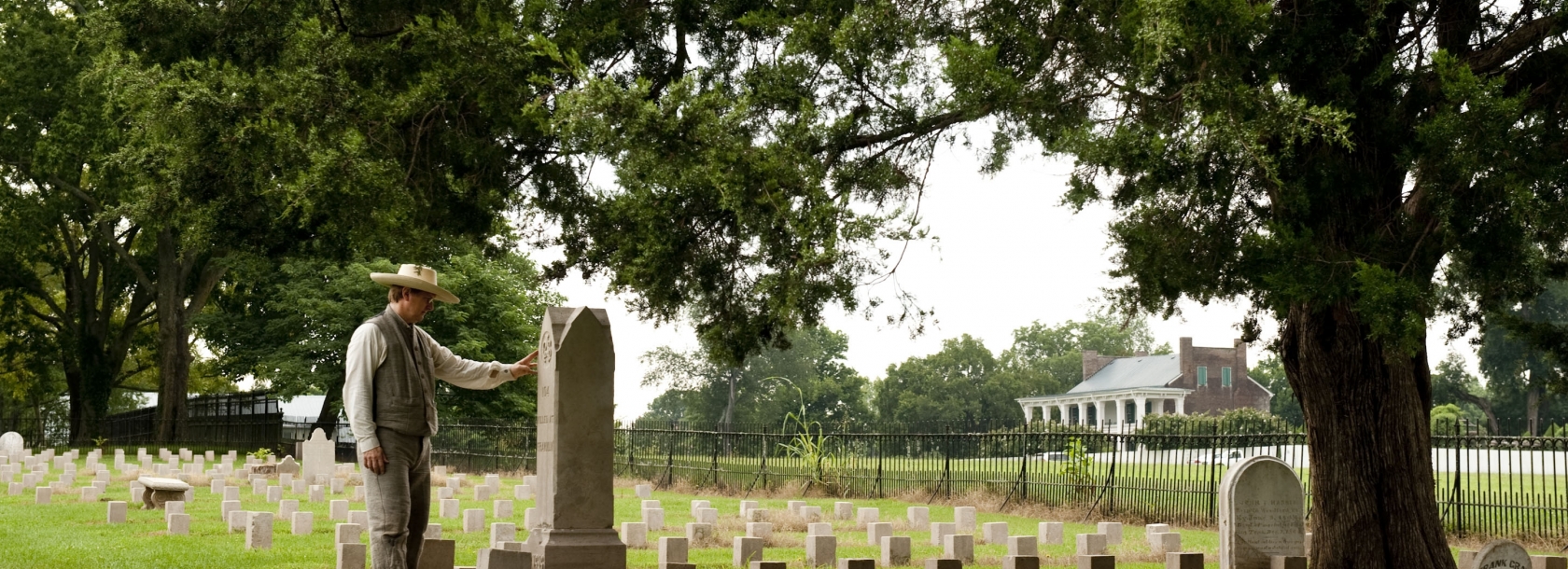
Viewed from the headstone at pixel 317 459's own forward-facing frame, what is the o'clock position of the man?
The man is roughly at 12 o'clock from the headstone.

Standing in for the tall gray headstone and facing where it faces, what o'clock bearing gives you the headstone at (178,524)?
The headstone is roughly at 2 o'clock from the tall gray headstone.

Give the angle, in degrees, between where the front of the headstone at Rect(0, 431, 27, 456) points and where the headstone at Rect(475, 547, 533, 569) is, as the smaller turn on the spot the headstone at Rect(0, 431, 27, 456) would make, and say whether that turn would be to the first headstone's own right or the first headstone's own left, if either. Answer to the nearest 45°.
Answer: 0° — it already faces it

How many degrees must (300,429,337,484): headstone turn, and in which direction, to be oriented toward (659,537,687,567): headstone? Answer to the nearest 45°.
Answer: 0° — it already faces it

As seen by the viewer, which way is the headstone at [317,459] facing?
toward the camera

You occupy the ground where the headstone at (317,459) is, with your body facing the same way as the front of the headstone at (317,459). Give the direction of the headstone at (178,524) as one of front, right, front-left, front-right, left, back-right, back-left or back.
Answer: front

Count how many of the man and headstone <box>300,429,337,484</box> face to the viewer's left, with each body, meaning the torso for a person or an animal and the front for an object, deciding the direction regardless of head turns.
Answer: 0

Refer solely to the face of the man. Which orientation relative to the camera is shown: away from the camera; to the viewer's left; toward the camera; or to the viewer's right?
to the viewer's right

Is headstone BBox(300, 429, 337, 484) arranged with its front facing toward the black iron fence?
no

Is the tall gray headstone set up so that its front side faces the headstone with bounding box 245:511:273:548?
no

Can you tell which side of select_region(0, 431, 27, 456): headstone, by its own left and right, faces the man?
front

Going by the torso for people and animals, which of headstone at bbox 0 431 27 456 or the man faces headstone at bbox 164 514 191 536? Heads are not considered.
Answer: headstone at bbox 0 431 27 456

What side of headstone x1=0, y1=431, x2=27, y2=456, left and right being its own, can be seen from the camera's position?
front
